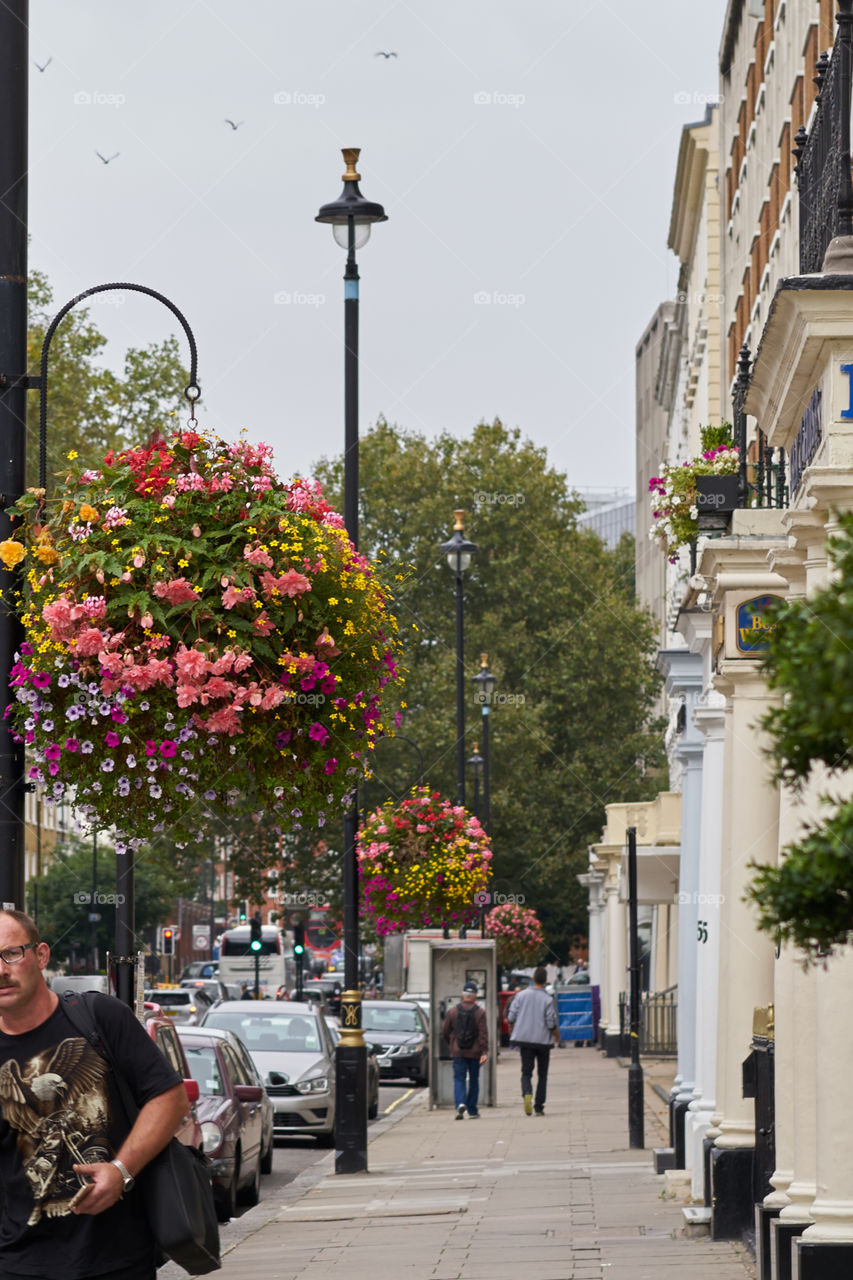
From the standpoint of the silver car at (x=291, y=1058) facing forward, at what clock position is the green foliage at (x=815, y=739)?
The green foliage is roughly at 12 o'clock from the silver car.

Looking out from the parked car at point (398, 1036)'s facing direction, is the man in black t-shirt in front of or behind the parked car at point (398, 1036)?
in front

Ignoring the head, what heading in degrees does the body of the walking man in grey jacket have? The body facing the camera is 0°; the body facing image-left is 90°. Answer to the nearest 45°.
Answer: approximately 180°

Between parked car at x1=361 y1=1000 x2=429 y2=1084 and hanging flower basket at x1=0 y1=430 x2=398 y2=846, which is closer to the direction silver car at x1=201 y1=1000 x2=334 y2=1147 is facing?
the hanging flower basket

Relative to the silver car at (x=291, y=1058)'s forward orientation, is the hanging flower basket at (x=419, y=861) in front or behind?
behind

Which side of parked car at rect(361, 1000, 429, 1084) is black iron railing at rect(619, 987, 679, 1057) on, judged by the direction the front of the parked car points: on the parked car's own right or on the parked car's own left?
on the parked car's own left

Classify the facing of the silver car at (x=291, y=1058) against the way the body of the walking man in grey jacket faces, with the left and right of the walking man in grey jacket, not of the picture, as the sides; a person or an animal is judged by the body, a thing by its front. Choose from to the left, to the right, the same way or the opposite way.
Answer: the opposite way

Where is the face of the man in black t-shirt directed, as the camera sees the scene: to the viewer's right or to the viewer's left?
to the viewer's left

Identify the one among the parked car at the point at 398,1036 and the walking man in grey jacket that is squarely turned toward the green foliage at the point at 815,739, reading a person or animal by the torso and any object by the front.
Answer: the parked car

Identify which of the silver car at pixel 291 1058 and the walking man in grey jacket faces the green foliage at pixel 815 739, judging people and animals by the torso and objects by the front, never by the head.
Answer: the silver car

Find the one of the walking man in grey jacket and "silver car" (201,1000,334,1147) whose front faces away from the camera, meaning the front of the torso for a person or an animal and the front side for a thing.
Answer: the walking man in grey jacket

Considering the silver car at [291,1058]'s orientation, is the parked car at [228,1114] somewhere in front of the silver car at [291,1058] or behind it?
in front

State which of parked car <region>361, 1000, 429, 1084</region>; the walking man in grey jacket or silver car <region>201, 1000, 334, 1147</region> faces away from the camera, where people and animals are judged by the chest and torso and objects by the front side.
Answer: the walking man in grey jacket
